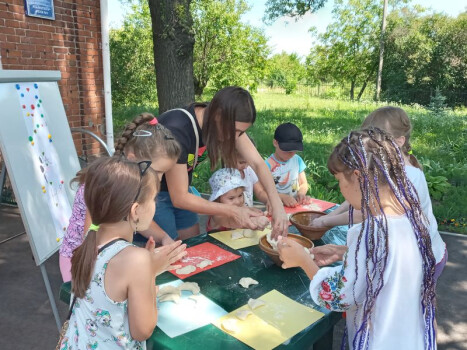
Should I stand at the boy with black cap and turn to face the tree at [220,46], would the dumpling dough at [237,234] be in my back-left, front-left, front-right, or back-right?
back-left

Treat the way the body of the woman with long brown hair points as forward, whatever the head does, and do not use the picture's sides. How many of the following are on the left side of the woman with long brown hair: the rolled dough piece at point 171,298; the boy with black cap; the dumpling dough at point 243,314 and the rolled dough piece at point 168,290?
1

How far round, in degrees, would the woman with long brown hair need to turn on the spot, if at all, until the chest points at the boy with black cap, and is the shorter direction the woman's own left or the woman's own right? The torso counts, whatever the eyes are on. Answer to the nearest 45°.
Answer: approximately 90° to the woman's own left

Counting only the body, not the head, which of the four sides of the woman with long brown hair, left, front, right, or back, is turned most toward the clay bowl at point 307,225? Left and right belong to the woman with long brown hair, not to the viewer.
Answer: front

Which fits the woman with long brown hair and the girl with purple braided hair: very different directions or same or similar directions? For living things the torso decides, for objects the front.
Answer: very different directions

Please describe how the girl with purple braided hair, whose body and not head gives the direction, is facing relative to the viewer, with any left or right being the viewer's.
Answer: facing away from the viewer and to the left of the viewer

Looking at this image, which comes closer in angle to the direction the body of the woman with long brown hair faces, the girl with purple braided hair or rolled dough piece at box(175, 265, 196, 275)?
the girl with purple braided hair

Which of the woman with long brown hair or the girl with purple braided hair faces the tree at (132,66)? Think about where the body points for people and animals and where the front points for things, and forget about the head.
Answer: the girl with purple braided hair

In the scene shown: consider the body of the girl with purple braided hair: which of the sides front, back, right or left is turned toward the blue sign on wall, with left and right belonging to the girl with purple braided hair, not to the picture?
front

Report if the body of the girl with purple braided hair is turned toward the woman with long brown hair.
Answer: yes

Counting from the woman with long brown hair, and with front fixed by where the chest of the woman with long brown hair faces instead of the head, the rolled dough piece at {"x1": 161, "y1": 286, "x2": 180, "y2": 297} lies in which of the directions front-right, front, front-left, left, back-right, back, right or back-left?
front-right

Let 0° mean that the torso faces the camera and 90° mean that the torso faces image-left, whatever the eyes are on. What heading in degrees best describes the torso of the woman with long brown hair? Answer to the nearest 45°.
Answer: approximately 315°

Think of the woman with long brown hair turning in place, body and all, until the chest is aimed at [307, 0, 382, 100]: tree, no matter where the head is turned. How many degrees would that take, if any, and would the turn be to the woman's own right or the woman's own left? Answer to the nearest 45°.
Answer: approximately 135° to the woman's own left

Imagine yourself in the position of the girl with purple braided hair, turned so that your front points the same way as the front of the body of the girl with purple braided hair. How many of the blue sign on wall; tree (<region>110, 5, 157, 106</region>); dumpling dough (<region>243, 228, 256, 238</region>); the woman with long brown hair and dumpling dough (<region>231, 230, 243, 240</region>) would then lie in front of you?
5

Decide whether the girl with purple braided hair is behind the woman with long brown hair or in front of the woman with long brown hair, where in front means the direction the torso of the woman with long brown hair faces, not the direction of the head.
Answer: in front
